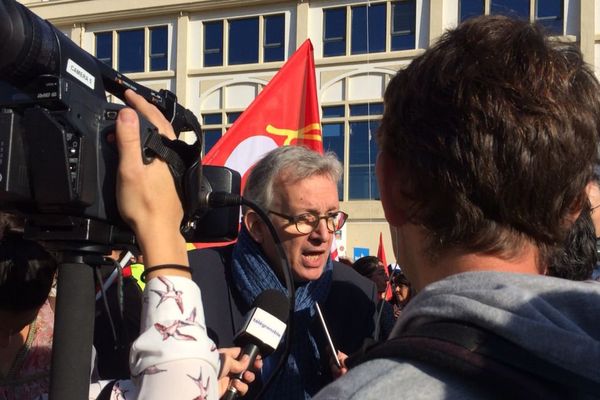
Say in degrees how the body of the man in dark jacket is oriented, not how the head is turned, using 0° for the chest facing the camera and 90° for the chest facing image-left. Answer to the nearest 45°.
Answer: approximately 315°

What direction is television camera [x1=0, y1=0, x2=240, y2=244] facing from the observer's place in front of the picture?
facing away from the viewer and to the right of the viewer

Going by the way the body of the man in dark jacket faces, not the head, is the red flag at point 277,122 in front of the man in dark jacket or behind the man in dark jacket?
behind

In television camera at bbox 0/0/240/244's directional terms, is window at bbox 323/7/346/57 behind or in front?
in front

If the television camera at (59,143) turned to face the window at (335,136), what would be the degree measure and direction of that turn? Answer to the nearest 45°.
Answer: approximately 45° to its left

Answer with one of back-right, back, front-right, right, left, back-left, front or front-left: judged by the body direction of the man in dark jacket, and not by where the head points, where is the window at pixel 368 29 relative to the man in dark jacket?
back-left

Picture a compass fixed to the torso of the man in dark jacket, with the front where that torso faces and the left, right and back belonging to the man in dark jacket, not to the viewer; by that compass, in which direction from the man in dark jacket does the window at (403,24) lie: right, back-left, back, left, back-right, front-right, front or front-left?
back-left

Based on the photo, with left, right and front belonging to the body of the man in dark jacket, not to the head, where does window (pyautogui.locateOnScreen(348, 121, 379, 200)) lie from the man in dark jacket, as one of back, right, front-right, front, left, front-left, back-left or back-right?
back-left

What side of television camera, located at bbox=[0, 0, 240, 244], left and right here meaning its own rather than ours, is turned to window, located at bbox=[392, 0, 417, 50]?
front

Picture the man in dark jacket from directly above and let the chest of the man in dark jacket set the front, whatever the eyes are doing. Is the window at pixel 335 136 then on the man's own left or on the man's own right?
on the man's own left

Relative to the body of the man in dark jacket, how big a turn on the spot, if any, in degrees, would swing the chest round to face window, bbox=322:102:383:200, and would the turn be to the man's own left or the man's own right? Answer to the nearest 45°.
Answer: approximately 135° to the man's own left

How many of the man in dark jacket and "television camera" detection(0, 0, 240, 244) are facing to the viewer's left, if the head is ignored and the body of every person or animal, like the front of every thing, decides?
0
